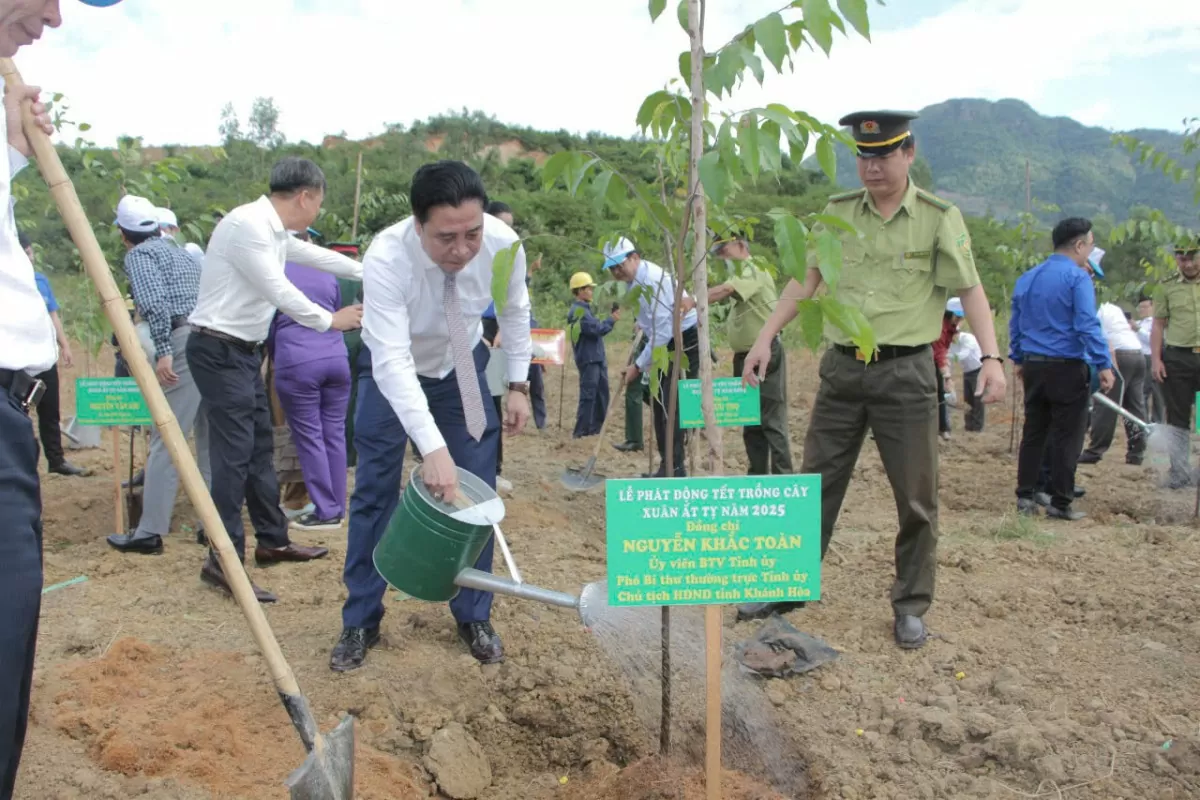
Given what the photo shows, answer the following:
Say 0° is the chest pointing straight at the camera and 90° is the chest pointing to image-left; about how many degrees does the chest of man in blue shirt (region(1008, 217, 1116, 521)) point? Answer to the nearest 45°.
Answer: approximately 225°

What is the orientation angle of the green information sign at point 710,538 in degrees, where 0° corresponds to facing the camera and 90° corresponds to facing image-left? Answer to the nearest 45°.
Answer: approximately 0°

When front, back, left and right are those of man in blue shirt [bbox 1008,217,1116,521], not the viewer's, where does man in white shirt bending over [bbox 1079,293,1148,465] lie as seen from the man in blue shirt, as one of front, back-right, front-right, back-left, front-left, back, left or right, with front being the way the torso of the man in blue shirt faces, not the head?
front-left

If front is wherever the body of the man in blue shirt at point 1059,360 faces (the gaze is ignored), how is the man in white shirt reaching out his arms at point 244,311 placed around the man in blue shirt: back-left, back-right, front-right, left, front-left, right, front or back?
back

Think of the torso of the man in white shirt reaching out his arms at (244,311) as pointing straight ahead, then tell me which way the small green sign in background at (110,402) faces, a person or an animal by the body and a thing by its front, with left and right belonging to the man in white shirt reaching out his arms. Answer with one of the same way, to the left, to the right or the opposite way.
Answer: to the right

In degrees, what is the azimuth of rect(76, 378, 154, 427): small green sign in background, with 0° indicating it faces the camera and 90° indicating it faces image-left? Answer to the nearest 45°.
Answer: approximately 0°

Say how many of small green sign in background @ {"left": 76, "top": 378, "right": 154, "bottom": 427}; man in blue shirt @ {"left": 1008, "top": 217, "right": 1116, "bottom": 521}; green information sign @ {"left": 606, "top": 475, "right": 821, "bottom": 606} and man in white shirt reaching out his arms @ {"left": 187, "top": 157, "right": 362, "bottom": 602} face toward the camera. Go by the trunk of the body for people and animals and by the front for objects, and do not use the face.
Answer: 2

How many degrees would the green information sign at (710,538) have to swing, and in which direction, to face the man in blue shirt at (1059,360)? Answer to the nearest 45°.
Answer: approximately 135° to its left

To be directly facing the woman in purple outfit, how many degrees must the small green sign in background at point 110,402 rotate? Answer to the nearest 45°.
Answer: approximately 90° to its left

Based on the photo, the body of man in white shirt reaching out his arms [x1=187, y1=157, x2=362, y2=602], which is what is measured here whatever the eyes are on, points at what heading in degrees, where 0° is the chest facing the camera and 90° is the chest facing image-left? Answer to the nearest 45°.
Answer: approximately 270°

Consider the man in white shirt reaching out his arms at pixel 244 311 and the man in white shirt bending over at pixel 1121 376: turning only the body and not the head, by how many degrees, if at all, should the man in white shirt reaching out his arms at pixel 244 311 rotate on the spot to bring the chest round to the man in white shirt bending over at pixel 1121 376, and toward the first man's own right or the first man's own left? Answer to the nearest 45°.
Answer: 0° — they already face them

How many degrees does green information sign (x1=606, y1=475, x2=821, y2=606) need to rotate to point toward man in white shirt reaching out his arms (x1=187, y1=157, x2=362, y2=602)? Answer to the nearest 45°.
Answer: approximately 135° to its right
